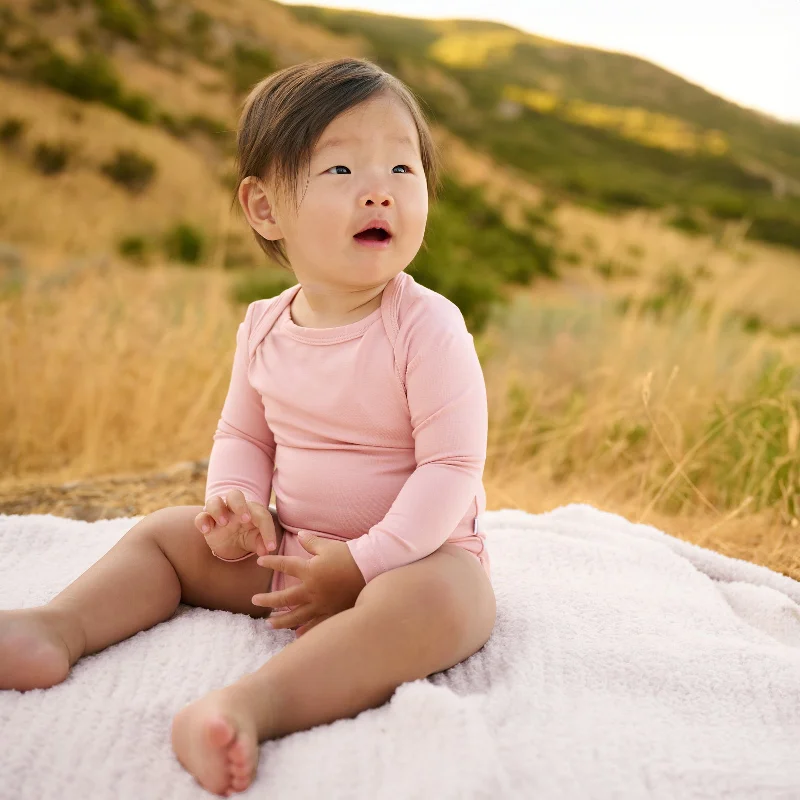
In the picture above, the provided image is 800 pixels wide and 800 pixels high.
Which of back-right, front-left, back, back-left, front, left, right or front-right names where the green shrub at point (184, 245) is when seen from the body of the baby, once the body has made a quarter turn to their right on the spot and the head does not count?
front-right

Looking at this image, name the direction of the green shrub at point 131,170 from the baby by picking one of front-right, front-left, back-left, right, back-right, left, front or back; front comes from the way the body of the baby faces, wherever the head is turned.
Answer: back-right

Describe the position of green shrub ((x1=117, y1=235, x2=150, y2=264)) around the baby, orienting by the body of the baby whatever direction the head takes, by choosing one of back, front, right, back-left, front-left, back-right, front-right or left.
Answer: back-right

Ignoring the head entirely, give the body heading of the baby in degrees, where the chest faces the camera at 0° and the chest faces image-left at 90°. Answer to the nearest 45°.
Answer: approximately 45°

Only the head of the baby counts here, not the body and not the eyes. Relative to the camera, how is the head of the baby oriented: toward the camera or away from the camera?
toward the camera

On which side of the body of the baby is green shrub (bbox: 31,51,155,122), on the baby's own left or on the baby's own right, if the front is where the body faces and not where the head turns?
on the baby's own right

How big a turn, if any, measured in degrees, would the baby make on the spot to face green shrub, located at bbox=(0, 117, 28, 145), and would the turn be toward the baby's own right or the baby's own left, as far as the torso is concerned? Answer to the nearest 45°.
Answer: approximately 135° to the baby's own right

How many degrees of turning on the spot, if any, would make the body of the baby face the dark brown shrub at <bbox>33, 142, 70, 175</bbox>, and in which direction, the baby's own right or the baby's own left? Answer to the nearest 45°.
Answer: approximately 135° to the baby's own right

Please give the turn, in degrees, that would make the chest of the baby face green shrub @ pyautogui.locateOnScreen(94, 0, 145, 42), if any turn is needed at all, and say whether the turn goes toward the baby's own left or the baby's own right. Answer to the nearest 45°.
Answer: approximately 135° to the baby's own right

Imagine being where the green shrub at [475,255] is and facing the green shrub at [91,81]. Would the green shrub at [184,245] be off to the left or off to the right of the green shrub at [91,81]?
left
